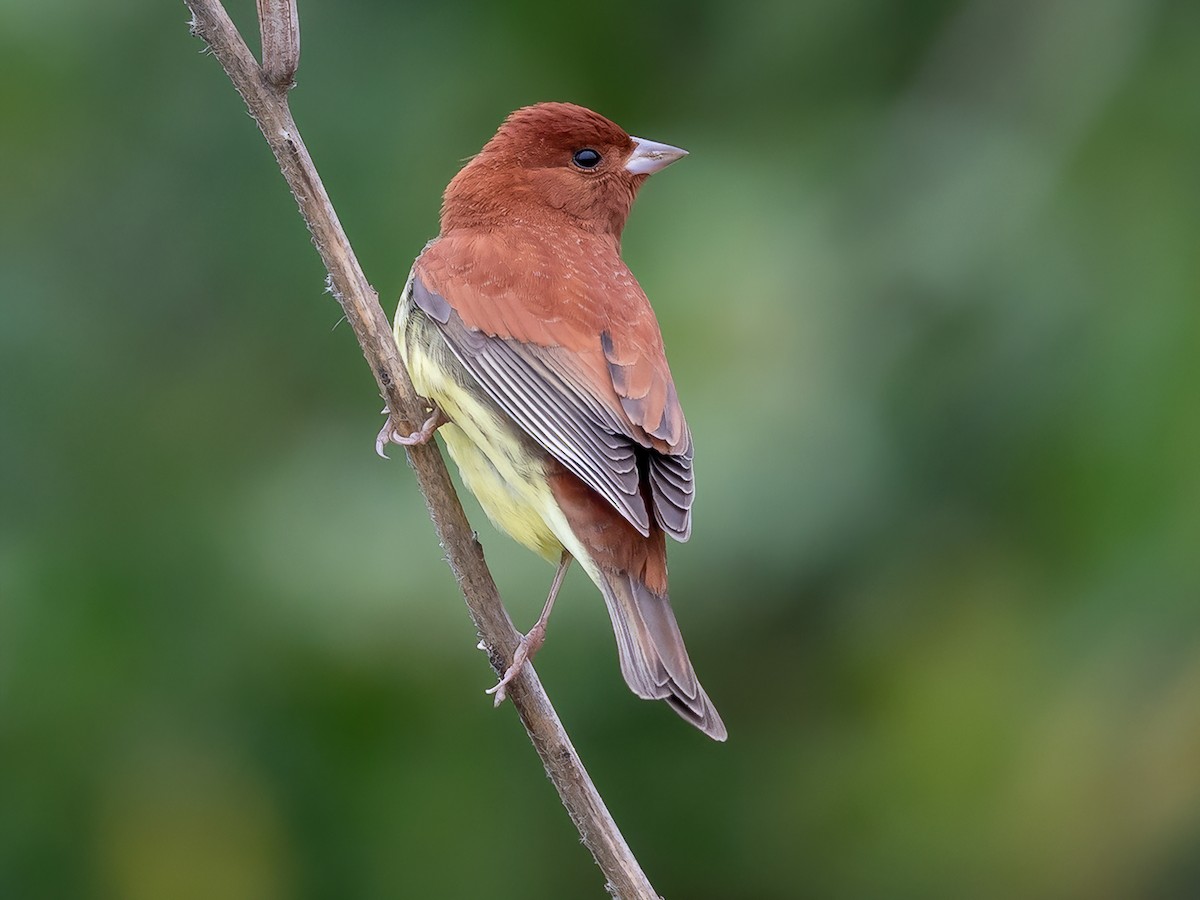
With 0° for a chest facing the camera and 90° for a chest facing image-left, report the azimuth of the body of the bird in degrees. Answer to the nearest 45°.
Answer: approximately 135°
